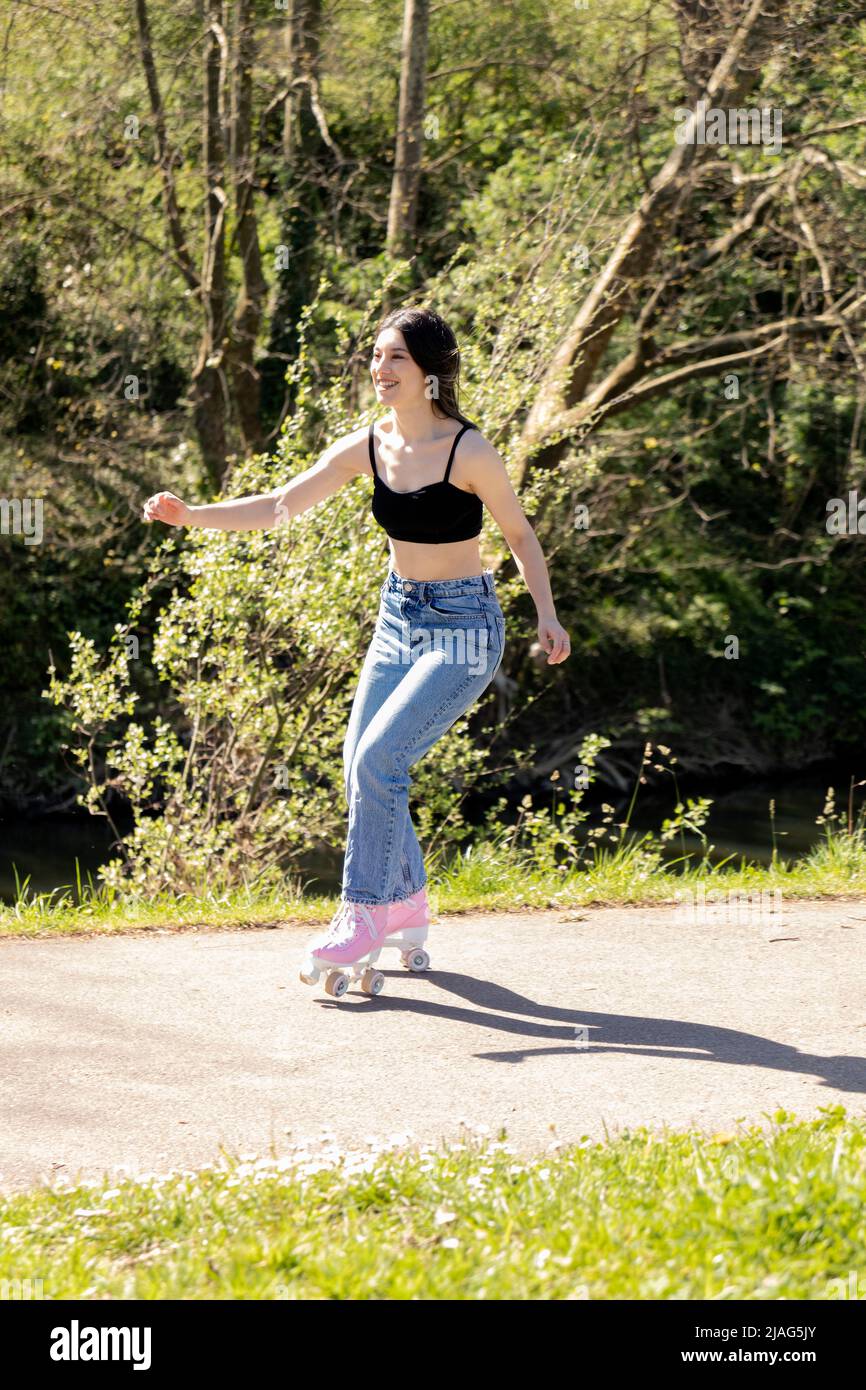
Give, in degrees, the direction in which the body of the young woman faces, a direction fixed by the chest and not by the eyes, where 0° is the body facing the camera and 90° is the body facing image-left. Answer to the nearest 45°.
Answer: approximately 45°
